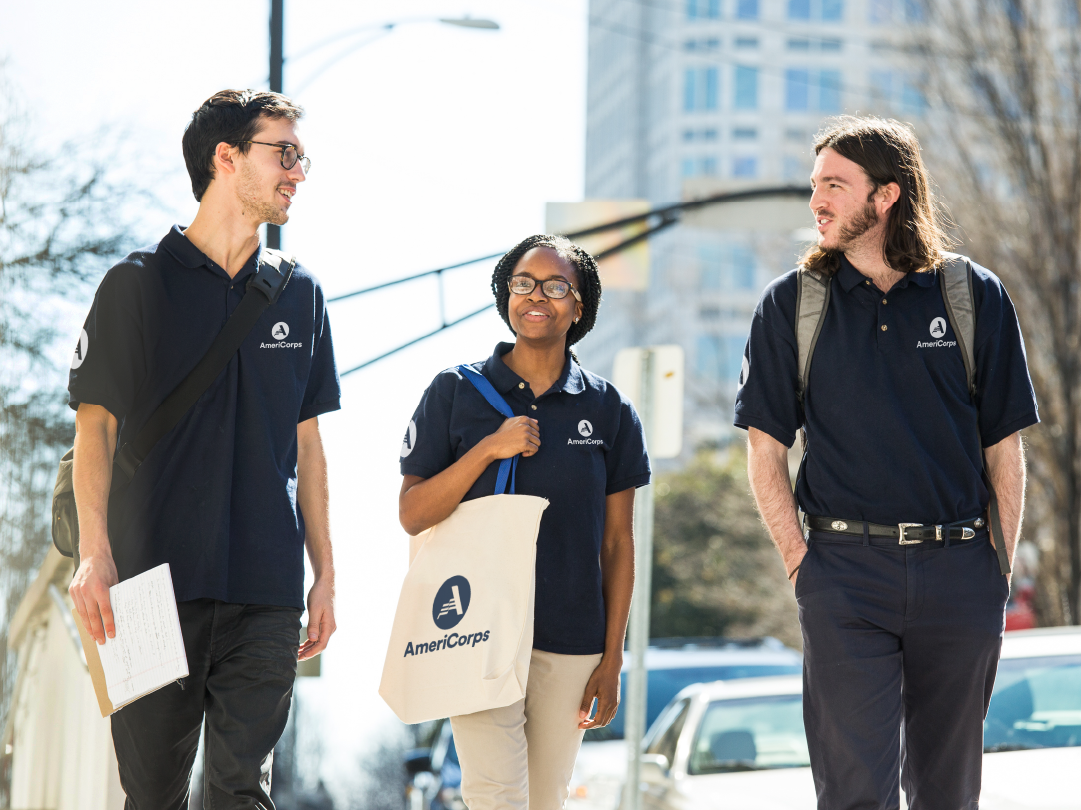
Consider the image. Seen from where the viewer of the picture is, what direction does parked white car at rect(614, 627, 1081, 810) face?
facing the viewer and to the right of the viewer

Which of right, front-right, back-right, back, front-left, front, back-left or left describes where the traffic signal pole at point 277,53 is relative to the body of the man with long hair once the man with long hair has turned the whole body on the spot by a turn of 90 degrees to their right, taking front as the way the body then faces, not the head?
front-right

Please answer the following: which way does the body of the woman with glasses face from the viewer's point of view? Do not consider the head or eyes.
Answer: toward the camera

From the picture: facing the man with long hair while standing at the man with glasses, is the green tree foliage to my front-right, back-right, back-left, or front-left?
front-left

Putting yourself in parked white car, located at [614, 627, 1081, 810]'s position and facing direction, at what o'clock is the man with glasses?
The man with glasses is roughly at 2 o'clock from the parked white car.

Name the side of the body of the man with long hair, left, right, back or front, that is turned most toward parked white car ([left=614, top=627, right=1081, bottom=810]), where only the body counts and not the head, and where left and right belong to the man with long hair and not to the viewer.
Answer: back

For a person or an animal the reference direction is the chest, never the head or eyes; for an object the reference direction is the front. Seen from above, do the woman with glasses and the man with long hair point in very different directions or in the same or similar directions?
same or similar directions

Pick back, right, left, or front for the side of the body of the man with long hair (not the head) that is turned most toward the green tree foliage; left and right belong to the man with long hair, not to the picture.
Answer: back

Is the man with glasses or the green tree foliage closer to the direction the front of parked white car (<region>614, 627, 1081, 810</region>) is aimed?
the man with glasses

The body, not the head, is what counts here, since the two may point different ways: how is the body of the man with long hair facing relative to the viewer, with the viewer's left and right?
facing the viewer

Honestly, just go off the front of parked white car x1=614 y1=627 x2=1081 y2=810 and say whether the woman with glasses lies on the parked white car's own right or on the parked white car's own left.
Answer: on the parked white car's own right

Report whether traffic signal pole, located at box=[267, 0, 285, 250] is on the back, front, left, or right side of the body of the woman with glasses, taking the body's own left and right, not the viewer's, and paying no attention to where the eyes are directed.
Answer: back

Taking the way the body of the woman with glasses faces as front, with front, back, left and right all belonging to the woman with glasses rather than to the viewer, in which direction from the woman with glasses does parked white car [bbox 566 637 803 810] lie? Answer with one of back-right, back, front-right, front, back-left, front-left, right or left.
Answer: back
